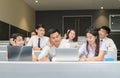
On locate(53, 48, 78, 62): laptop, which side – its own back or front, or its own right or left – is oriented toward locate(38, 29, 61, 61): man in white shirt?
front

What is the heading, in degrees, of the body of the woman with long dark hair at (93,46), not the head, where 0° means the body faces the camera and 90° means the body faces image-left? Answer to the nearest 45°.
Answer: approximately 45°

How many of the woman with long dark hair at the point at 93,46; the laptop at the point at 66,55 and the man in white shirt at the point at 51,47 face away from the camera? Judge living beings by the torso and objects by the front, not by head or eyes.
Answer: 1

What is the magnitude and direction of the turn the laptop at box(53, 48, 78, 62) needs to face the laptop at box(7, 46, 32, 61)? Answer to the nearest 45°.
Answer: approximately 90° to its left

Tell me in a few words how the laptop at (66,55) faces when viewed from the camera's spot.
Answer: facing away from the viewer

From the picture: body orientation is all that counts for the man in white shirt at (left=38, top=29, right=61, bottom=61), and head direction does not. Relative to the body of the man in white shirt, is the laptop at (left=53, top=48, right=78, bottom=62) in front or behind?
in front

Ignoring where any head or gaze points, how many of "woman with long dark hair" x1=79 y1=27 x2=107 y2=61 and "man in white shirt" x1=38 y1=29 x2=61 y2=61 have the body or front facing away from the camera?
0

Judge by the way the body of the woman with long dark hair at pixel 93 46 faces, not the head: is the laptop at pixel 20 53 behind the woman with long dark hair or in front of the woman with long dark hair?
in front

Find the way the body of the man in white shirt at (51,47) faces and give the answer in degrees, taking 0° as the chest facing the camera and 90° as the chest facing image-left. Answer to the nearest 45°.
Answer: approximately 315°
